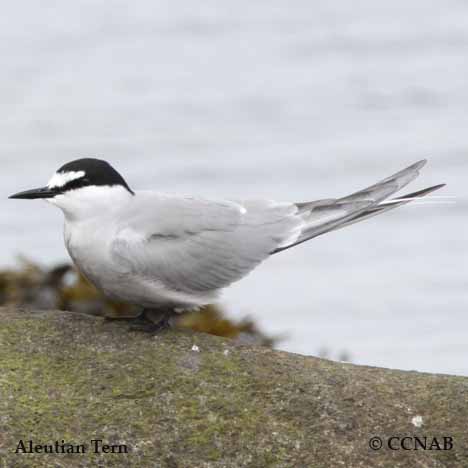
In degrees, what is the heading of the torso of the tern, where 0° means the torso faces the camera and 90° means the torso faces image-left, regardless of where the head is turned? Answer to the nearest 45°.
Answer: approximately 90°
